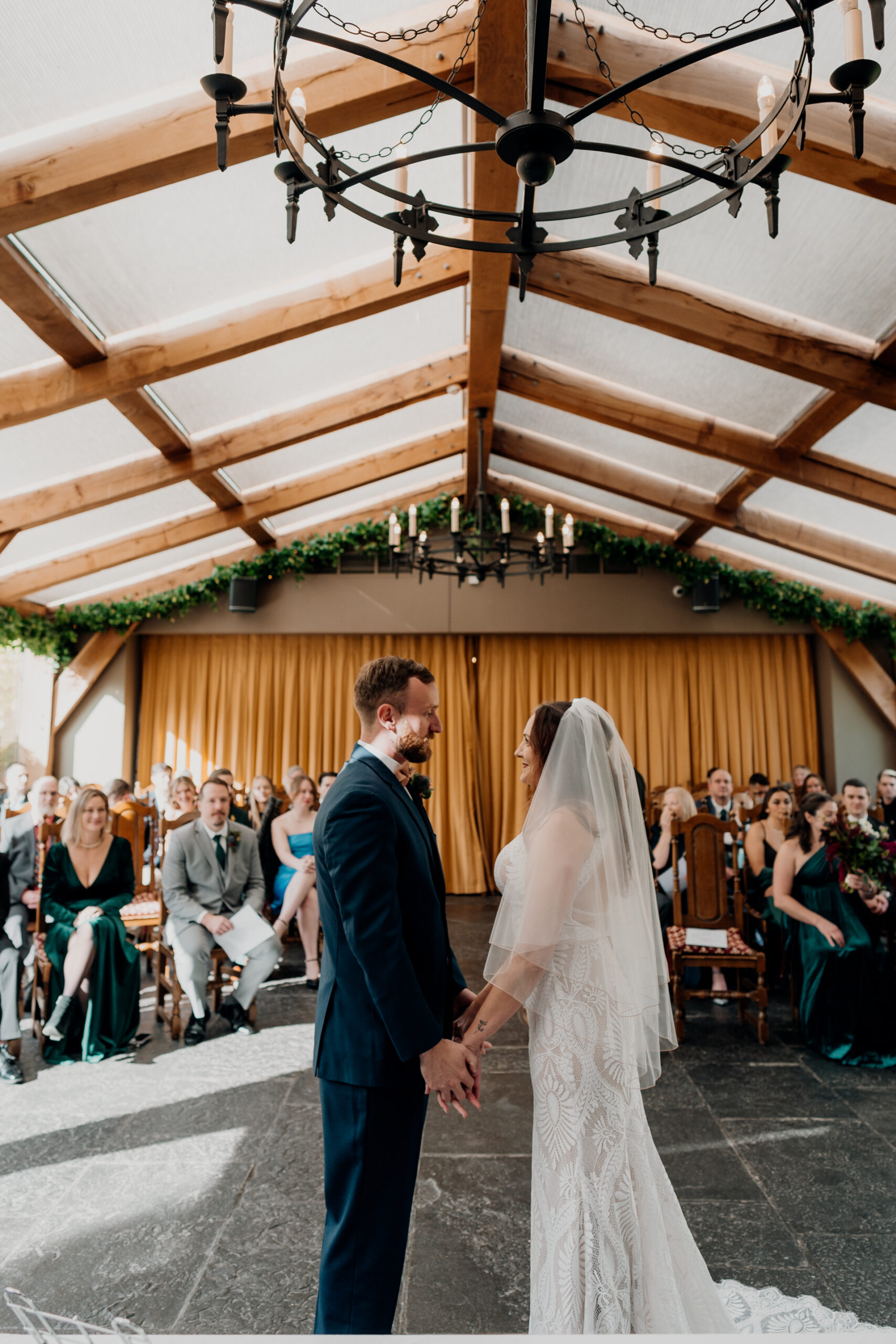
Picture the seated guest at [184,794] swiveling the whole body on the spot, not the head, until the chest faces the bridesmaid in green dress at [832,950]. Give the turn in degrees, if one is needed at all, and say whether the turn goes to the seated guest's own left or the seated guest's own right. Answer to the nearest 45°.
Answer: approximately 45° to the seated guest's own left

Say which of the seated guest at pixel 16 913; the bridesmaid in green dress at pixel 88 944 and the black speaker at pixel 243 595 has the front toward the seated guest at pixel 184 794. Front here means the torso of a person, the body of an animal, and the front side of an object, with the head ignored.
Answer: the black speaker

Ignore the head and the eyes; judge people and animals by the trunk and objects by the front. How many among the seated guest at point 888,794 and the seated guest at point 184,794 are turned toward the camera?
2

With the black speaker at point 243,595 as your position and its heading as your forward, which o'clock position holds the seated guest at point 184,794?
The seated guest is roughly at 12 o'clock from the black speaker.

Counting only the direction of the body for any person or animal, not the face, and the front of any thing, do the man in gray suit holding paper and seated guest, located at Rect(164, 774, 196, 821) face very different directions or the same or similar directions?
same or similar directions

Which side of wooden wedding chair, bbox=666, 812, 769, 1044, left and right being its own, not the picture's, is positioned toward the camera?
front

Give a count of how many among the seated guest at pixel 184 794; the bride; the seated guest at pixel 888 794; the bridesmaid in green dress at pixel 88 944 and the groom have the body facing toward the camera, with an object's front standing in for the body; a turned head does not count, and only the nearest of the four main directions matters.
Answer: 3

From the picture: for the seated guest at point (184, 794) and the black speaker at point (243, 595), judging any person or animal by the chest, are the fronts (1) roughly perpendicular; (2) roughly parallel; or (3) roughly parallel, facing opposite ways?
roughly parallel

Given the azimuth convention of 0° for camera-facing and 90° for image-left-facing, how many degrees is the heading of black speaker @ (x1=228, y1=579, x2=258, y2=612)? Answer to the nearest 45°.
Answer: approximately 0°

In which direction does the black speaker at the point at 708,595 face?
toward the camera

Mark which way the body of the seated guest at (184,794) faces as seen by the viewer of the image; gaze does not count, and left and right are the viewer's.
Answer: facing the viewer

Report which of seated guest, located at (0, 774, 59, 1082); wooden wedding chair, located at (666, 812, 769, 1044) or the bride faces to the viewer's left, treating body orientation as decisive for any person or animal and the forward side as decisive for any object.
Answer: the bride

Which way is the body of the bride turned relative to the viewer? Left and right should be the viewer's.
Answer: facing to the left of the viewer

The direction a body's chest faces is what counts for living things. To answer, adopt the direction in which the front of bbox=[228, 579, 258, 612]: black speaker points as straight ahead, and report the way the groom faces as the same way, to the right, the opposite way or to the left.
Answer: to the left

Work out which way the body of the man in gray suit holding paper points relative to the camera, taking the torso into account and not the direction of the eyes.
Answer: toward the camera

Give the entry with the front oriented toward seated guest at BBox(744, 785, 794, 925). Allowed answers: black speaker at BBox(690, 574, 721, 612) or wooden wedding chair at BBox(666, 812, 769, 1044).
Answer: the black speaker
